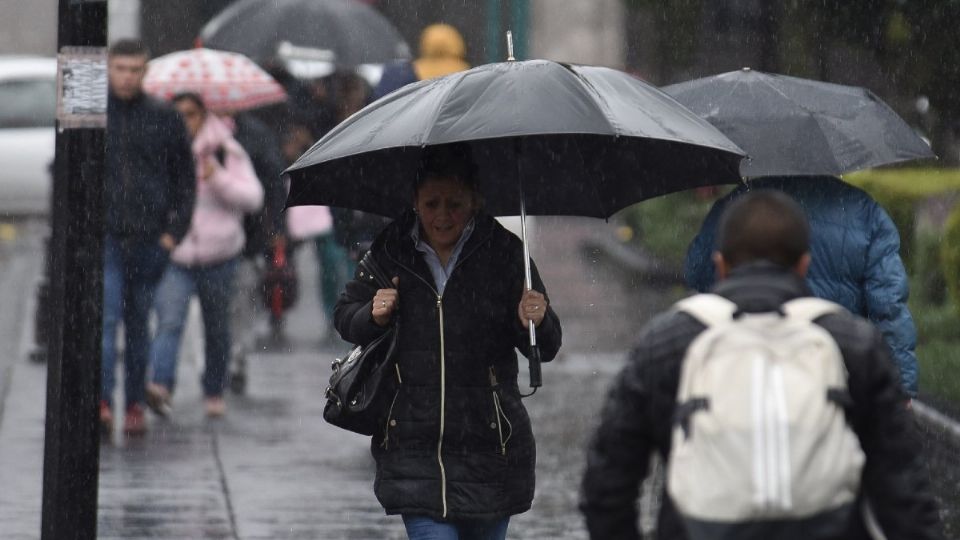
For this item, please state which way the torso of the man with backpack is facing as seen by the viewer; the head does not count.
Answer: away from the camera

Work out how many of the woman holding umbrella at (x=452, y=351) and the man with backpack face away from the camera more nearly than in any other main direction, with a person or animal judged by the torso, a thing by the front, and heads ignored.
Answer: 1

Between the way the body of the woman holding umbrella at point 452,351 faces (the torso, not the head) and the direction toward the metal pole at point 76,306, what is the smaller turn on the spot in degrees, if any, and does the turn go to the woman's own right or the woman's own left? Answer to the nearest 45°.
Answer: approximately 135° to the woman's own right

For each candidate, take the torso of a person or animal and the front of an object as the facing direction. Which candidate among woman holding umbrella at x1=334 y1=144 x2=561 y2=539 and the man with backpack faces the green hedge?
the man with backpack

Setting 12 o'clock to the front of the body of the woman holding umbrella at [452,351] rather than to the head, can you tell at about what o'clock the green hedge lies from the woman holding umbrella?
The green hedge is roughly at 7 o'clock from the woman holding umbrella.

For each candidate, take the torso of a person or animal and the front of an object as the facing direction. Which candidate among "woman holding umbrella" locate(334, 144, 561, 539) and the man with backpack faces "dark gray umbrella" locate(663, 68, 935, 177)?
the man with backpack

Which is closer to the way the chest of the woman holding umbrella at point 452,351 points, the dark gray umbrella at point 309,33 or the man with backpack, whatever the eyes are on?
the man with backpack

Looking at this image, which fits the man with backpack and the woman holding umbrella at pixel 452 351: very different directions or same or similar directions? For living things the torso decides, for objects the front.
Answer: very different directions

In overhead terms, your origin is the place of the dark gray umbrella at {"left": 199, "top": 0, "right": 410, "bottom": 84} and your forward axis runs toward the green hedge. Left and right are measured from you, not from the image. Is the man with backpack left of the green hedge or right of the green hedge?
right

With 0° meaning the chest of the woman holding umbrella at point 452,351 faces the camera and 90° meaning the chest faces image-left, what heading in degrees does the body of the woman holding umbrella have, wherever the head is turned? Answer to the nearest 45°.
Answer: approximately 0°

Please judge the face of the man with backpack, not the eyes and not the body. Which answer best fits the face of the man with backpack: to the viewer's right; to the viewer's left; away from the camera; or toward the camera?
away from the camera
